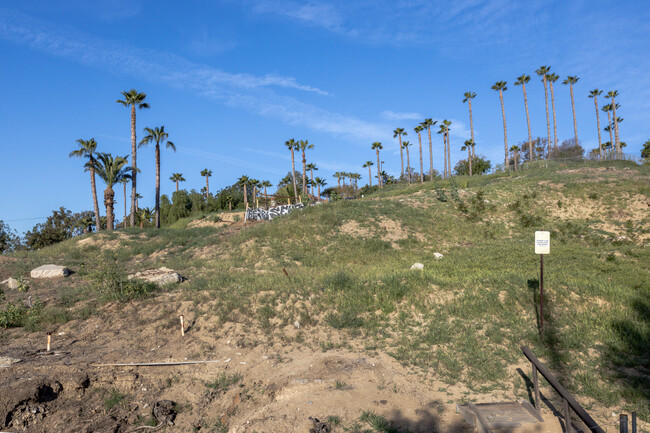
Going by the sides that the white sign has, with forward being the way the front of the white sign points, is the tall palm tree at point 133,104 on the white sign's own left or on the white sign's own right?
on the white sign's own right

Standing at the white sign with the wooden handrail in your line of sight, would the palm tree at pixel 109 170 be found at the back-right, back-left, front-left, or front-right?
back-right

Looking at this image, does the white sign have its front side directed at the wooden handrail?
yes

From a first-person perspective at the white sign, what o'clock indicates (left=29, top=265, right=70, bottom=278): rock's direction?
The rock is roughly at 3 o'clock from the white sign.

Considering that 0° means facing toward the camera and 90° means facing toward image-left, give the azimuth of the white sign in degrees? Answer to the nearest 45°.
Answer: approximately 0°

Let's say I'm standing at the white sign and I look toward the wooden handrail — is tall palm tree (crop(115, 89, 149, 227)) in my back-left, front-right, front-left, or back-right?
back-right

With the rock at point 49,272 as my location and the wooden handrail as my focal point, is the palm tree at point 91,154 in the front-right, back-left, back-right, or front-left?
back-left

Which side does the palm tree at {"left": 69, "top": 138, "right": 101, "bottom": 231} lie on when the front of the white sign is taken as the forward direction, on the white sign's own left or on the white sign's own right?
on the white sign's own right

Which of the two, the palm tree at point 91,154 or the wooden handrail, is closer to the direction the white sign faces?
the wooden handrail
